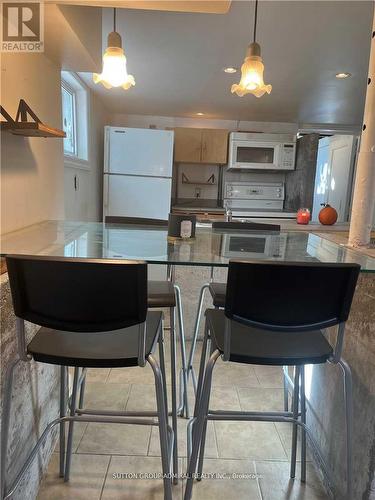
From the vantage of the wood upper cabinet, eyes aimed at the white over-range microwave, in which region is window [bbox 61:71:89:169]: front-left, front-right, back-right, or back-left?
back-right

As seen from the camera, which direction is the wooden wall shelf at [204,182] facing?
toward the camera

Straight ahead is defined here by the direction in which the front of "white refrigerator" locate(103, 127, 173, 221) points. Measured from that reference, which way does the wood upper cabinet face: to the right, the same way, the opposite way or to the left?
the same way

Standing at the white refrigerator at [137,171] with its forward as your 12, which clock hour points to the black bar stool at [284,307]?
The black bar stool is roughly at 12 o'clock from the white refrigerator.

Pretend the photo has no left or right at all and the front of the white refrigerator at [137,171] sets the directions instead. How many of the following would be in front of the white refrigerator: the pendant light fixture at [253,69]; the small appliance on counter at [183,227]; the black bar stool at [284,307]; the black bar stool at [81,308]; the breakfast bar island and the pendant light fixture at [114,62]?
6

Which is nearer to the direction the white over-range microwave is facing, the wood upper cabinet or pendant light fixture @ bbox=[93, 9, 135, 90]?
the pendant light fixture

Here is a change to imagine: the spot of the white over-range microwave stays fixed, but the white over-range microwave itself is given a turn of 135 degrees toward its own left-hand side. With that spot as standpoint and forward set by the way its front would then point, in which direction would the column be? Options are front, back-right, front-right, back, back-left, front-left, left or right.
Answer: back-right

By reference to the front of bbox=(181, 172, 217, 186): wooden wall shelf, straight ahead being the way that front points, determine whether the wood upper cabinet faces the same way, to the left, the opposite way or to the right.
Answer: the same way

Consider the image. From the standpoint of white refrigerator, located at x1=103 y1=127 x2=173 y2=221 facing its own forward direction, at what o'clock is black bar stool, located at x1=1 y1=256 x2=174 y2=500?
The black bar stool is roughly at 12 o'clock from the white refrigerator.

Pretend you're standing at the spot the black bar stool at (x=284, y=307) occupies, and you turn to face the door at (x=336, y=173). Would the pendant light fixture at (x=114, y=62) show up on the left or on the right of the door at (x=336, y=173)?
left

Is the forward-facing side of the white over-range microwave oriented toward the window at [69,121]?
no

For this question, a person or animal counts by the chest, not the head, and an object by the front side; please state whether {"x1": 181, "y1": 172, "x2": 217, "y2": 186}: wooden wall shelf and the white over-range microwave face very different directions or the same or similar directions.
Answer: same or similar directions

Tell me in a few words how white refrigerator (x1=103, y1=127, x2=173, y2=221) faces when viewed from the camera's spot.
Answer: facing the viewer

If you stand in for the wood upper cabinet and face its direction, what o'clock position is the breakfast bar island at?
The breakfast bar island is roughly at 12 o'clock from the wood upper cabinet.

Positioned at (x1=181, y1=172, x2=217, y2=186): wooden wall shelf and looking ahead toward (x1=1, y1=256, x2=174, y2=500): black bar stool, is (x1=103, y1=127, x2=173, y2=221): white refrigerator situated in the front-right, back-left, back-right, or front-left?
front-right

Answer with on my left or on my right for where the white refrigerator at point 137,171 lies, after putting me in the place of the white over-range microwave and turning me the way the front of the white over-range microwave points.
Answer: on my right

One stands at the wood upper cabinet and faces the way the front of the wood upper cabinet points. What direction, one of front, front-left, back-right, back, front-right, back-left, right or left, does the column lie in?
front

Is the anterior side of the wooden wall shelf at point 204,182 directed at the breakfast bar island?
yes

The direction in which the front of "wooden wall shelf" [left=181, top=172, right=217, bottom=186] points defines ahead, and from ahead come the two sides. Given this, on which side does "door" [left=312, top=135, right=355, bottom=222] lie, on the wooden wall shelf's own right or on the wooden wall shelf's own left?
on the wooden wall shelf's own left

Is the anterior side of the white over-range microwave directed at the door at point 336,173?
no
